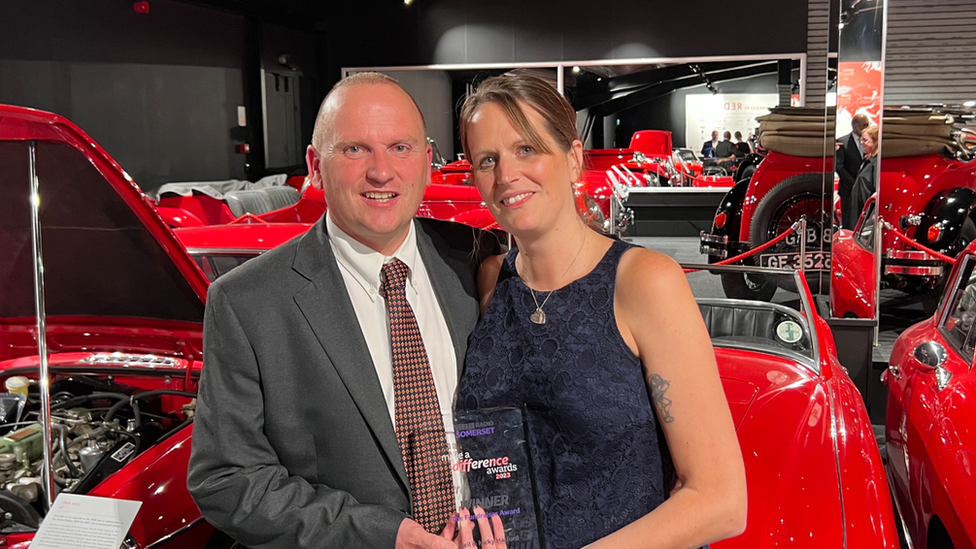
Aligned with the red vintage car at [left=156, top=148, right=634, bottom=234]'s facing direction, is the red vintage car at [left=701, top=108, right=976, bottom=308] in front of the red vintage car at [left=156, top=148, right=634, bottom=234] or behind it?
in front

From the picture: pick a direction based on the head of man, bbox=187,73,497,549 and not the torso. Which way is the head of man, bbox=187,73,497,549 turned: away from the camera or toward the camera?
toward the camera

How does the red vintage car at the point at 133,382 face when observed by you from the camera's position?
facing the viewer and to the left of the viewer

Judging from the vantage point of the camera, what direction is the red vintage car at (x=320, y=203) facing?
facing the viewer and to the right of the viewer

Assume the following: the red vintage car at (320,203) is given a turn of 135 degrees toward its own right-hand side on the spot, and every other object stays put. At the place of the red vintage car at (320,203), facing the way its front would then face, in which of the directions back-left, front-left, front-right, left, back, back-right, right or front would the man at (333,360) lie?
left

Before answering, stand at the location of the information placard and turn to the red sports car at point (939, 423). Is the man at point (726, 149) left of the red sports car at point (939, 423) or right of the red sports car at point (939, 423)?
left

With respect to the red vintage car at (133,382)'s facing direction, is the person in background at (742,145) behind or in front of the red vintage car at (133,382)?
behind
